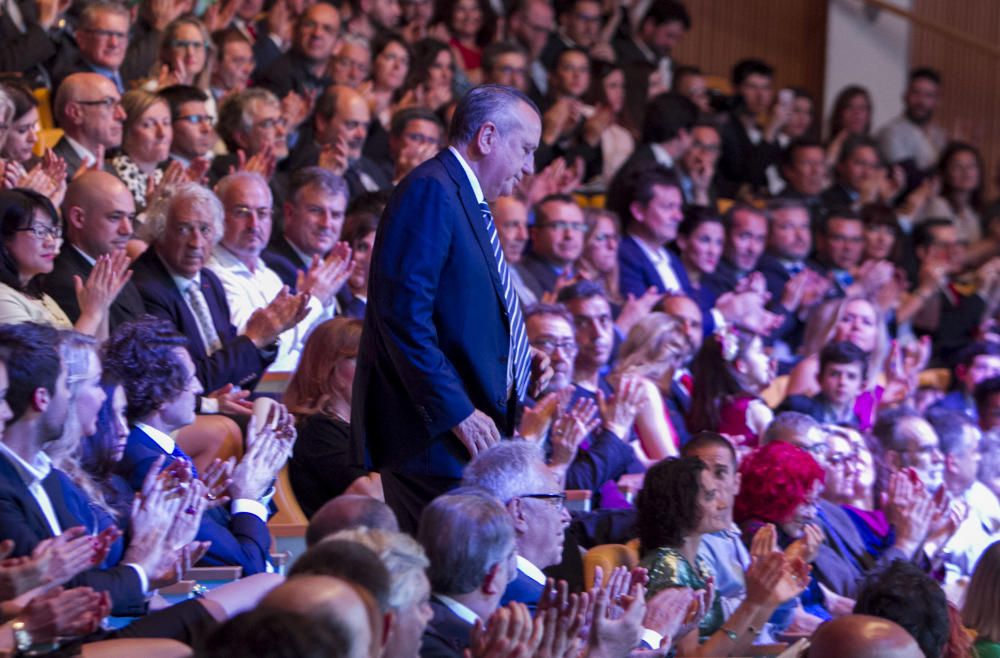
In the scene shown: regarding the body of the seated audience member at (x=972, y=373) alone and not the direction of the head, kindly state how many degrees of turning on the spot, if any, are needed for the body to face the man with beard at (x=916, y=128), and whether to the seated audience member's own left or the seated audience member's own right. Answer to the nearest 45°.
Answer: approximately 135° to the seated audience member's own left

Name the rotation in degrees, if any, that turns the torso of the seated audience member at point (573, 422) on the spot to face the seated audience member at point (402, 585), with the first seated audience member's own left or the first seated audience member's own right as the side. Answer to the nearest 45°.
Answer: approximately 45° to the first seated audience member's own right

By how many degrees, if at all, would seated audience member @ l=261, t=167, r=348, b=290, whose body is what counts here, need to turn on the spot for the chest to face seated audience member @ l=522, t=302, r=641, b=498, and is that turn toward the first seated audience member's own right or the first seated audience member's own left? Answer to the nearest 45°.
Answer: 0° — they already face them

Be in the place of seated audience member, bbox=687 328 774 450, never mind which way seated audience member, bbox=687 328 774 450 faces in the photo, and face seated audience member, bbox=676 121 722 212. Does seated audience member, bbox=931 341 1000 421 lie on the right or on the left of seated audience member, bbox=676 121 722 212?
right

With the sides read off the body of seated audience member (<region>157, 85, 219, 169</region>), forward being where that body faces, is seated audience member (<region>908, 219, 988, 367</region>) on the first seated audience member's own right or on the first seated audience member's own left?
on the first seated audience member's own left

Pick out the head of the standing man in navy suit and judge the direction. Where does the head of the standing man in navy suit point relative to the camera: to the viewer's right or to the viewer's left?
to the viewer's right

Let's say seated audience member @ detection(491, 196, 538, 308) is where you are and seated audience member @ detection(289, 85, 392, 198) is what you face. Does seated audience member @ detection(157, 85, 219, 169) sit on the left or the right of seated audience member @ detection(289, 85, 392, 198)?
left

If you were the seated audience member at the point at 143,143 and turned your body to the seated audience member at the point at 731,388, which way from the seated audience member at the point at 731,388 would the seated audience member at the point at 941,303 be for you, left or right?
left

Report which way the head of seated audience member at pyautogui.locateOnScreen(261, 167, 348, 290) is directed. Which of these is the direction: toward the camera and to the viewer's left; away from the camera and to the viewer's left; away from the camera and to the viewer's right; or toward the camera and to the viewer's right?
toward the camera and to the viewer's right
